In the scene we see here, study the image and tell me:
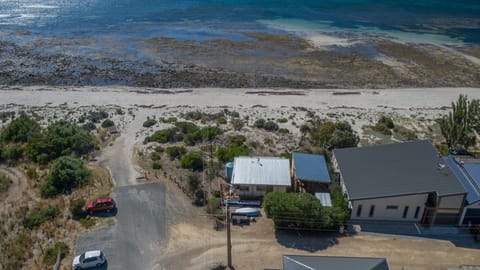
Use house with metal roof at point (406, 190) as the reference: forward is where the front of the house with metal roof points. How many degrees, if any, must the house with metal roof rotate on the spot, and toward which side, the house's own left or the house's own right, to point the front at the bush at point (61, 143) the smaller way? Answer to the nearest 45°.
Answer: approximately 90° to the house's own right

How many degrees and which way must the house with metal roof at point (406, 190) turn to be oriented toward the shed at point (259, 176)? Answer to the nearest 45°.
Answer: approximately 90° to its right

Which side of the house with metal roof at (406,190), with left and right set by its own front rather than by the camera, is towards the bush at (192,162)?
right

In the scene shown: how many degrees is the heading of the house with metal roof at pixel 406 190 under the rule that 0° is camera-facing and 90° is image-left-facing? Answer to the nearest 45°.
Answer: approximately 0°

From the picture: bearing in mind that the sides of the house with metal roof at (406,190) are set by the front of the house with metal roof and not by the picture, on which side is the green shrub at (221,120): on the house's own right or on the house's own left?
on the house's own right

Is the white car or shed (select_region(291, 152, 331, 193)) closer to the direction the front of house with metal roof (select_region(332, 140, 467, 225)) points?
the white car

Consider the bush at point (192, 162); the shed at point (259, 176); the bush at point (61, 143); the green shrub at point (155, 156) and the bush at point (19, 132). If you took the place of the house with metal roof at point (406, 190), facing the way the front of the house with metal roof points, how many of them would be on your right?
5

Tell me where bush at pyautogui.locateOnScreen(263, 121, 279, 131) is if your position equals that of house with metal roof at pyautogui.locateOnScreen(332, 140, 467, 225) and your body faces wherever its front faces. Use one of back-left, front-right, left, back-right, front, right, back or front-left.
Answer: back-right

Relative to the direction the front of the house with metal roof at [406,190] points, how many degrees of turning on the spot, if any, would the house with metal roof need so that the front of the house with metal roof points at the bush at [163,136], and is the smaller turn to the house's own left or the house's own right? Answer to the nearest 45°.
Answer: approximately 90° to the house's own right

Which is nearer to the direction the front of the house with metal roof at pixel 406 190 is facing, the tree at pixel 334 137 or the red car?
the red car
